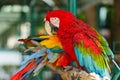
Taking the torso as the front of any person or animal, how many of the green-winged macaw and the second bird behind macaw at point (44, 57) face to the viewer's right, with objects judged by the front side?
1

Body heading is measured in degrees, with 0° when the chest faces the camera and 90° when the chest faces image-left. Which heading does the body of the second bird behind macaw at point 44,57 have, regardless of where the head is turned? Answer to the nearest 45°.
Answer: approximately 270°

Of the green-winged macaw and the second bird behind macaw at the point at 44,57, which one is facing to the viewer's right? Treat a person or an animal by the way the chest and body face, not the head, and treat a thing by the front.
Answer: the second bird behind macaw

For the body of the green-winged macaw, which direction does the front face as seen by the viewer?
to the viewer's left

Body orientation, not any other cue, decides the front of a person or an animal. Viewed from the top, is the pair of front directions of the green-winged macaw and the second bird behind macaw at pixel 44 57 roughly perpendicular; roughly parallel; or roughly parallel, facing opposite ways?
roughly parallel, facing opposite ways
